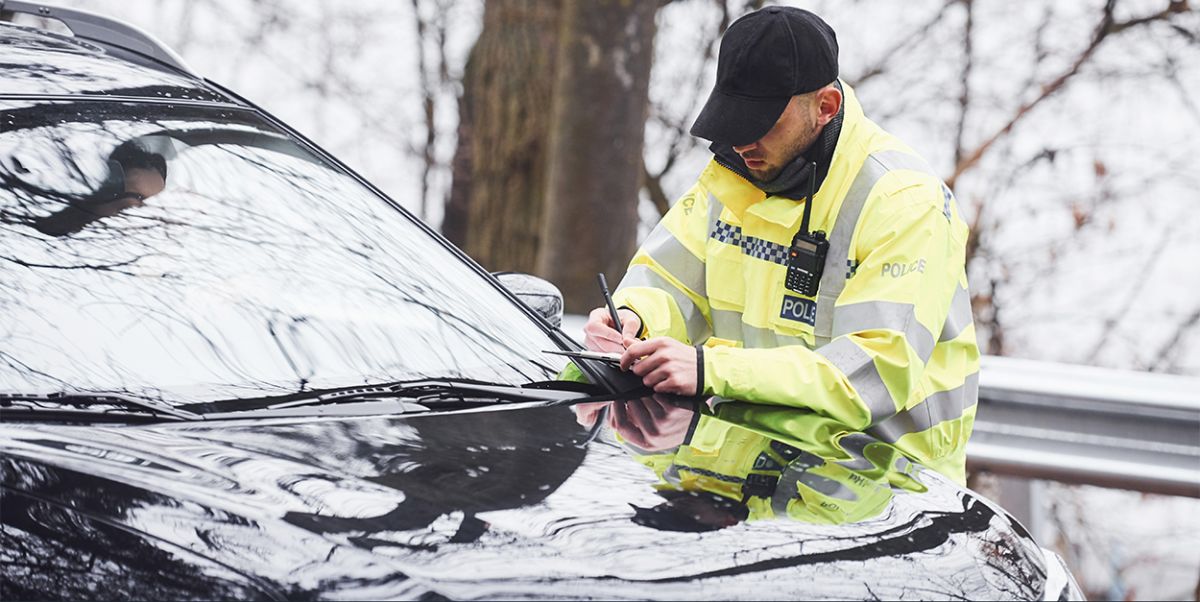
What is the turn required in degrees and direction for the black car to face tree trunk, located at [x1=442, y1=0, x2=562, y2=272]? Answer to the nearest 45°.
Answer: approximately 135° to its left

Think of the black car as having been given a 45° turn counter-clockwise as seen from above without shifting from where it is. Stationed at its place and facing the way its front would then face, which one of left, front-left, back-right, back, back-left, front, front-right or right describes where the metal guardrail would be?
front-left

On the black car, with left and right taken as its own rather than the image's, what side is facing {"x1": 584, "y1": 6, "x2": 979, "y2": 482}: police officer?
left

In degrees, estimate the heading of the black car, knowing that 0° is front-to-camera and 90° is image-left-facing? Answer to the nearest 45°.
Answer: approximately 315°

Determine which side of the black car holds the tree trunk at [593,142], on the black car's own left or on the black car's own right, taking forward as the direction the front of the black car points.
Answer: on the black car's own left

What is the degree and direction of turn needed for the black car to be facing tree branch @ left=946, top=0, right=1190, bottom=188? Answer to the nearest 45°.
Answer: approximately 90° to its left

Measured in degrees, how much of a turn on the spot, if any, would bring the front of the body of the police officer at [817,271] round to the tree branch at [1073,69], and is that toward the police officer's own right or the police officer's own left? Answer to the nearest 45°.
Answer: approximately 135° to the police officer's own right

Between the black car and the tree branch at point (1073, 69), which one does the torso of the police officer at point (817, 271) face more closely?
the black car

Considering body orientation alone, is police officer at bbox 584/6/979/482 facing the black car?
yes

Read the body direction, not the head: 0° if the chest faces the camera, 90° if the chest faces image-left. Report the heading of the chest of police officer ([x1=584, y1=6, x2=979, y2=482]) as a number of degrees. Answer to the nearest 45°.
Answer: approximately 45°

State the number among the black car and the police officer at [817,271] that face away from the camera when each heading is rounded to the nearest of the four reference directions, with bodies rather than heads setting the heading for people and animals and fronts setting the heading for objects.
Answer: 0

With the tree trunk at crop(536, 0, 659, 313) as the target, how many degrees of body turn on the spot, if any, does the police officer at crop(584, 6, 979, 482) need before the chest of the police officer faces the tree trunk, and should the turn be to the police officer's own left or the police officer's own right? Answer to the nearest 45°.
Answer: approximately 135° to the police officer's own right
